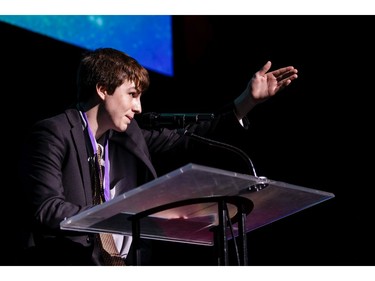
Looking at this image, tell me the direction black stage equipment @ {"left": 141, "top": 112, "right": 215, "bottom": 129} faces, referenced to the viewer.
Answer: facing to the left of the viewer
